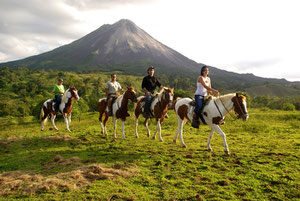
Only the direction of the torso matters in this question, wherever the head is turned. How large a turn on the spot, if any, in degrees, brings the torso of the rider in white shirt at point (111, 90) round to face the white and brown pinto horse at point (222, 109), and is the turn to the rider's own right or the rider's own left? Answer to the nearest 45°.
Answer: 0° — they already face it

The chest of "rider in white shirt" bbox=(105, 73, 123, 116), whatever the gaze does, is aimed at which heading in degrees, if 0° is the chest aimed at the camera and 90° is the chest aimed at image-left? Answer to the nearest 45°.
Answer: approximately 315°

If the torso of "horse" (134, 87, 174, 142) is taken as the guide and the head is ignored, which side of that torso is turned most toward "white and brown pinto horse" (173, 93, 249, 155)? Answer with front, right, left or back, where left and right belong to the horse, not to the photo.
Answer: front

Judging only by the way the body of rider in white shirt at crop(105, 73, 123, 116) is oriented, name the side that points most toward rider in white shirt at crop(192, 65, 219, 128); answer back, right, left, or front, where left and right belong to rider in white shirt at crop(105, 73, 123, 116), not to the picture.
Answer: front

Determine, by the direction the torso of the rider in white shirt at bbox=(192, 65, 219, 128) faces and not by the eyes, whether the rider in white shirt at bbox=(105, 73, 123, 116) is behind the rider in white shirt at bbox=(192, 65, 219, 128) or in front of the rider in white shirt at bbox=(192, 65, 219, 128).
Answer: behind

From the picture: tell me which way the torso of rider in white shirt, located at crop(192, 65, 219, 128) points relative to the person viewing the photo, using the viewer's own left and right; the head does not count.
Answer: facing the viewer and to the right of the viewer
